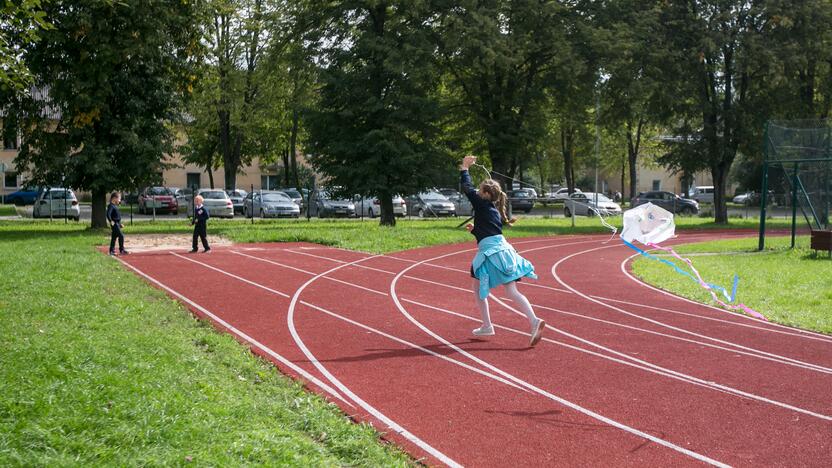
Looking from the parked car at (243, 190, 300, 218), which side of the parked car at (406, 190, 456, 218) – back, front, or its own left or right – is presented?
right

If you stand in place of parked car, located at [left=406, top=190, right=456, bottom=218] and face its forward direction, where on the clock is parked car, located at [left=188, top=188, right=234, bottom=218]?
parked car, located at [left=188, top=188, right=234, bottom=218] is roughly at 4 o'clock from parked car, located at [left=406, top=190, right=456, bottom=218].

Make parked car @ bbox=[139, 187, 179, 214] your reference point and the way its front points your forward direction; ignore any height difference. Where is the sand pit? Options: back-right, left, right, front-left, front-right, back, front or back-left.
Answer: front-right

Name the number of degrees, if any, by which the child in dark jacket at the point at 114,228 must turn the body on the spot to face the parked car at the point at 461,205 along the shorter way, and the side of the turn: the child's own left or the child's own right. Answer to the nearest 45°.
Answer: approximately 45° to the child's own left

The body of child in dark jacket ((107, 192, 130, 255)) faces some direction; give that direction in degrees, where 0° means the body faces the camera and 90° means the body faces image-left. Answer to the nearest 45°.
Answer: approximately 270°

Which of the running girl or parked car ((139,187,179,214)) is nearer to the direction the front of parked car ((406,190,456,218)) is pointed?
the running girl

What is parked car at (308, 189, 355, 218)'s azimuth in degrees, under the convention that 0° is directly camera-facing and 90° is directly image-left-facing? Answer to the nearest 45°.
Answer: approximately 315°

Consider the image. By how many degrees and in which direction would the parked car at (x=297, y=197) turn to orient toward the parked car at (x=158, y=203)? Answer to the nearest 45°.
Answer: approximately 135° to its right

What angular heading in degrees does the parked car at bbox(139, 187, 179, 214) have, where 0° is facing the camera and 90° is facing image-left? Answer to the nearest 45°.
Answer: approximately 315°

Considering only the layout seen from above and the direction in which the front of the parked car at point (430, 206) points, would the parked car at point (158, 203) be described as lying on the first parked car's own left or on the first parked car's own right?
on the first parked car's own right
